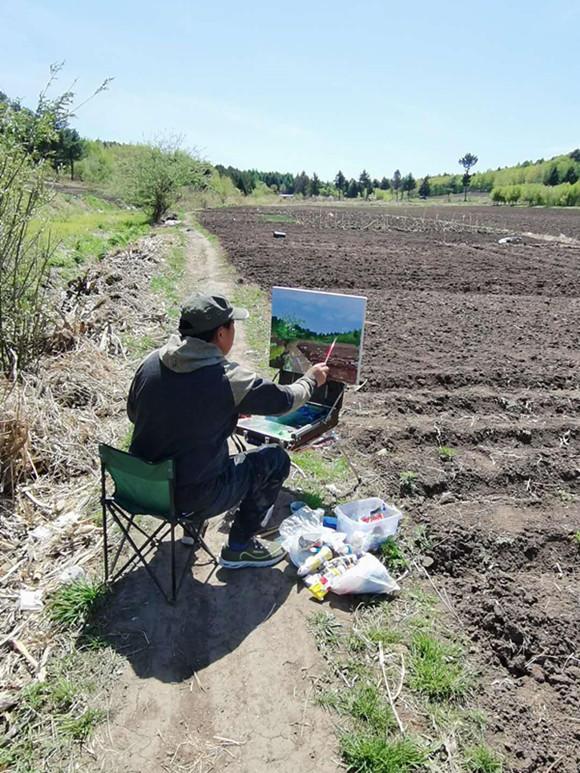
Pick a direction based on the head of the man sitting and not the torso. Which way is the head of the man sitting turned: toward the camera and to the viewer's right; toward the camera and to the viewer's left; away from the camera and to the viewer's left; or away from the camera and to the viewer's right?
away from the camera and to the viewer's right

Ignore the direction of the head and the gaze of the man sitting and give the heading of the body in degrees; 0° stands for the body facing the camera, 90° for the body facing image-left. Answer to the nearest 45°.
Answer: approximately 225°

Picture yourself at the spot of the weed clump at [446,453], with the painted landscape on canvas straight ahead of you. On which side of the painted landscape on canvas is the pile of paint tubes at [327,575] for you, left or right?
left

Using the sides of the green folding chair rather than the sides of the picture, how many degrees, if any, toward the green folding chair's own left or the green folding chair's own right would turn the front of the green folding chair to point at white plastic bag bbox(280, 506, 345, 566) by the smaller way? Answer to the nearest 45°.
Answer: approximately 45° to the green folding chair's own right

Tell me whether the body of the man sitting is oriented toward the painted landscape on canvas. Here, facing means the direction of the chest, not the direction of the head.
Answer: yes

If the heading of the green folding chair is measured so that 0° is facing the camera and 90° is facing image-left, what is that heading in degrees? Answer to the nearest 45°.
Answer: approximately 225°

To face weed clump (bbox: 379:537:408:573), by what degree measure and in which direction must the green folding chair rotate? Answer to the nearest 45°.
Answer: approximately 45° to its right
